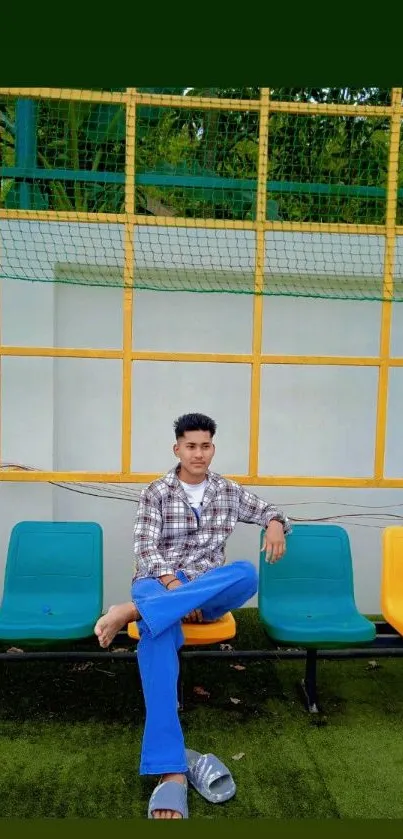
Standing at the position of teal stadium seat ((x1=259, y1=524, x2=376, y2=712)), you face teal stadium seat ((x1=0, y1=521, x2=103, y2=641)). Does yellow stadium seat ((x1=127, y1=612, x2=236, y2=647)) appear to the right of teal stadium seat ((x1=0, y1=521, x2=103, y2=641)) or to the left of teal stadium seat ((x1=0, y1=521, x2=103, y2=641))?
left

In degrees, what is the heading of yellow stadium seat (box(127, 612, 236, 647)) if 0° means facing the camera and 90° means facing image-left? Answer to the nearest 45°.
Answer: approximately 0°

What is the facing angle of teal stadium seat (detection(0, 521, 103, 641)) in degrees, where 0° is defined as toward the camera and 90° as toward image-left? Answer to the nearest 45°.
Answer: approximately 0°

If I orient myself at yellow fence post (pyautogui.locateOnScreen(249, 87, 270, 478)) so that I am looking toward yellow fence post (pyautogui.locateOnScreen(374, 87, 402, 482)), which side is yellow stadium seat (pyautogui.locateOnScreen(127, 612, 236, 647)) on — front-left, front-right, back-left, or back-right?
back-right

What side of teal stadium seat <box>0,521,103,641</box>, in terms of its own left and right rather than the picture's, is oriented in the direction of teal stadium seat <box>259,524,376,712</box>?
left
